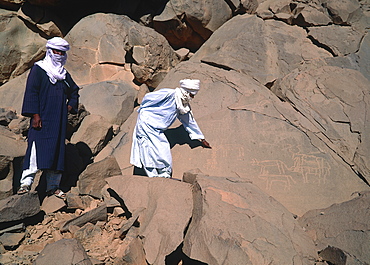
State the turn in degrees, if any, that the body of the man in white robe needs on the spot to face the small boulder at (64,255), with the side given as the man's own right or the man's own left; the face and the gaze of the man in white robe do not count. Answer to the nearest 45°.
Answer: approximately 135° to the man's own right

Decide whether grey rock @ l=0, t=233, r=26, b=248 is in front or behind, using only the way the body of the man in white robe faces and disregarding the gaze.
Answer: behind

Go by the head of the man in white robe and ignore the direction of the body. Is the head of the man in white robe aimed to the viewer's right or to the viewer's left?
to the viewer's right

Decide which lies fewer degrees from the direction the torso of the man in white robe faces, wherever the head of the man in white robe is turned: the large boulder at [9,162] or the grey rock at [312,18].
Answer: the grey rock

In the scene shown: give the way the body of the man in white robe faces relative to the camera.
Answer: to the viewer's right

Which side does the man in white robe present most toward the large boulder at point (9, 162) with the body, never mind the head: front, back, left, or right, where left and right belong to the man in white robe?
back

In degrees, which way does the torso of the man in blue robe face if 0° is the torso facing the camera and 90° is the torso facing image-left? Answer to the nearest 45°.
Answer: approximately 315°

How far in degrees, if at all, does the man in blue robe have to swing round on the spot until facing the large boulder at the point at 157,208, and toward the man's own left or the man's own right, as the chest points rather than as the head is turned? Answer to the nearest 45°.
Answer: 0° — they already face it

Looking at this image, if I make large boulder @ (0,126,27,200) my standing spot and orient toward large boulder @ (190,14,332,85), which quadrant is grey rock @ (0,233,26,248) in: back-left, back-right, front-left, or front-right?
back-right
